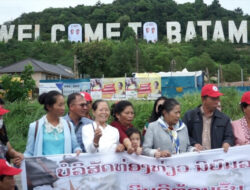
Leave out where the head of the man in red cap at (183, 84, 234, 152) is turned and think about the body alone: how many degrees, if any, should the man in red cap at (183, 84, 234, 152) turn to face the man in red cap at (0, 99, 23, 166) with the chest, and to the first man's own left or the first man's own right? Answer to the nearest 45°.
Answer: approximately 45° to the first man's own right

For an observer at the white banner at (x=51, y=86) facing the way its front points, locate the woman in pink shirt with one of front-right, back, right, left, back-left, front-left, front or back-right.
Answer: front

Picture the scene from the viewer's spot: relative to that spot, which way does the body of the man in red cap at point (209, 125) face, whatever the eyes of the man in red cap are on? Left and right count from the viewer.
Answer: facing the viewer

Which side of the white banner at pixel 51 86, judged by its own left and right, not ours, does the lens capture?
front

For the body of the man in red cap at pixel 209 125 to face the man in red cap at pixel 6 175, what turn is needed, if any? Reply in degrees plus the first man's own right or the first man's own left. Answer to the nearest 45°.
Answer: approximately 45° to the first man's own right

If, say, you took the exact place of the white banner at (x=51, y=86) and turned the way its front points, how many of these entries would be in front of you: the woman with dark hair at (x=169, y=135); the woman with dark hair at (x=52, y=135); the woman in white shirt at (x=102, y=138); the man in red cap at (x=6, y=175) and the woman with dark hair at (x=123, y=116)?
5

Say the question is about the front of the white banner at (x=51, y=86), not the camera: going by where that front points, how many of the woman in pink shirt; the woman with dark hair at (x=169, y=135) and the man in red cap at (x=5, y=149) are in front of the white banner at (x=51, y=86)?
3

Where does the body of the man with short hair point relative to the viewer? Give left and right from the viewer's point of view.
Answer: facing the viewer and to the right of the viewer

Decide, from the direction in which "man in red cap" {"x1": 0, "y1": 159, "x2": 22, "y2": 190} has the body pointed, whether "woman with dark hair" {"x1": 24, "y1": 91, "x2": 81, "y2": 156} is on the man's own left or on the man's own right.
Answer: on the man's own left

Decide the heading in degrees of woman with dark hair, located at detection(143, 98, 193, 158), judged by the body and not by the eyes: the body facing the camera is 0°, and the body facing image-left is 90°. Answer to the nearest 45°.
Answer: approximately 315°

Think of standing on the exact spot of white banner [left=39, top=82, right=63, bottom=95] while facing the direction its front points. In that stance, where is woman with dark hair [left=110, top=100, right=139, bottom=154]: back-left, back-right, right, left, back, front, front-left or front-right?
front

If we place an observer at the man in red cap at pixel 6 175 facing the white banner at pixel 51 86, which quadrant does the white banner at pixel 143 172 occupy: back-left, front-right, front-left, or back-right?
front-right
